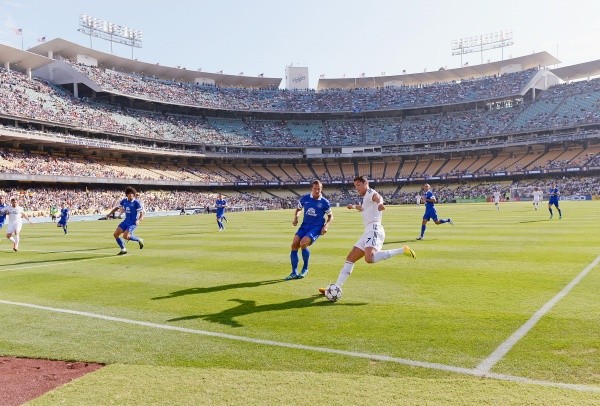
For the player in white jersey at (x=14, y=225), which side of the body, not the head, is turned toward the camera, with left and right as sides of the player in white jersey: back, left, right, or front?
front

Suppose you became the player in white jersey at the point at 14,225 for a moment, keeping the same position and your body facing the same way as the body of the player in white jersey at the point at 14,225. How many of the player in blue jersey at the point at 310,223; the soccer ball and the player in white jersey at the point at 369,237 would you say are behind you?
0

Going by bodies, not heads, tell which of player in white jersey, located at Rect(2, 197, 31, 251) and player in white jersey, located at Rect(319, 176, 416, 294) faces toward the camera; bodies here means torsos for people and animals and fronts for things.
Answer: player in white jersey, located at Rect(2, 197, 31, 251)

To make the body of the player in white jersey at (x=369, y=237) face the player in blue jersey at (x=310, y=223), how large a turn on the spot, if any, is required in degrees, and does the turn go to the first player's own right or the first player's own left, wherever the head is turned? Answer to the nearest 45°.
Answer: approximately 45° to the first player's own right

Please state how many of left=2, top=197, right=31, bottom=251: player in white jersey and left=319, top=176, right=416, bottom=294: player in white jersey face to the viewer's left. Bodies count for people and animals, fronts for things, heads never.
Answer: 1

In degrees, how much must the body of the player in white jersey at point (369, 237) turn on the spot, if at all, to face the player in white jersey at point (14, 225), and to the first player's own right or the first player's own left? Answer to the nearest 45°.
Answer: approximately 45° to the first player's own right

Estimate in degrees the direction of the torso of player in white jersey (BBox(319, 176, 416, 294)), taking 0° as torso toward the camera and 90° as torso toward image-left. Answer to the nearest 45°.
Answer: approximately 90°
